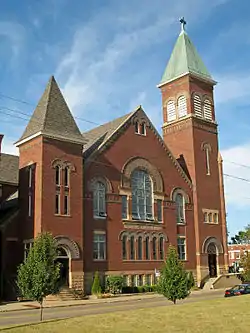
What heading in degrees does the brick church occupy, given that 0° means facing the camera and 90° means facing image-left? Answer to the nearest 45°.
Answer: approximately 315°

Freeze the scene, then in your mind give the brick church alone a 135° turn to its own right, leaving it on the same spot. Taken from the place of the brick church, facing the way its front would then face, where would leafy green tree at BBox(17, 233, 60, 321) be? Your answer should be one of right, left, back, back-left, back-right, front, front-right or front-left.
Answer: left

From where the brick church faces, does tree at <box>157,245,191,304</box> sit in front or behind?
in front
